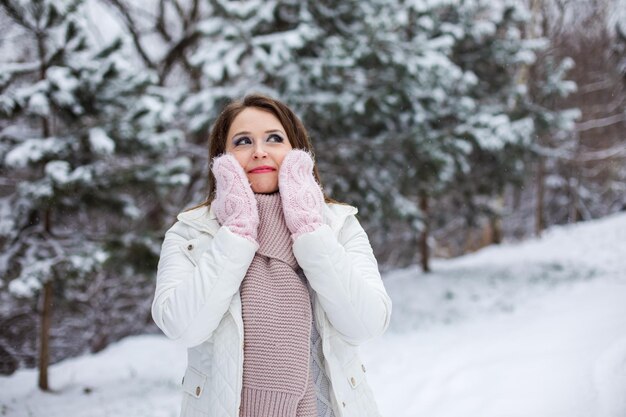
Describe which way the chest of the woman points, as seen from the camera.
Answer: toward the camera

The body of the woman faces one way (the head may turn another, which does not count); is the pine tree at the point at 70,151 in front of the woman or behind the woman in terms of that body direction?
behind
